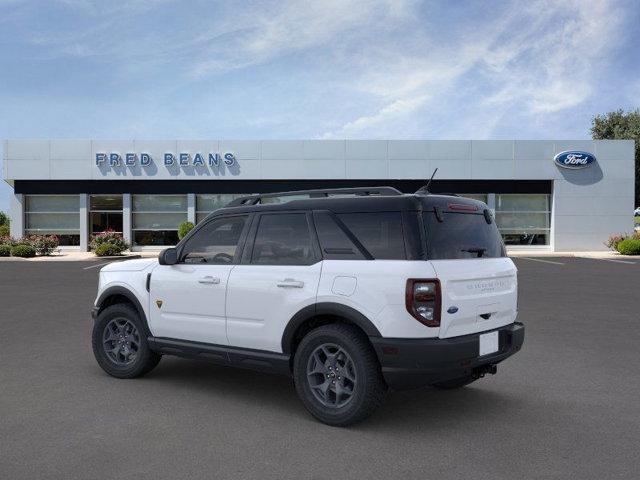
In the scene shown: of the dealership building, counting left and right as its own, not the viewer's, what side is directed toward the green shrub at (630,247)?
left

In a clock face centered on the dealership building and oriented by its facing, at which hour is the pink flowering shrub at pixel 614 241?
The pink flowering shrub is roughly at 9 o'clock from the dealership building.

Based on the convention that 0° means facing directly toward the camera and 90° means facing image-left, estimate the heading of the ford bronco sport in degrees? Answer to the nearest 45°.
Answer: approximately 135°

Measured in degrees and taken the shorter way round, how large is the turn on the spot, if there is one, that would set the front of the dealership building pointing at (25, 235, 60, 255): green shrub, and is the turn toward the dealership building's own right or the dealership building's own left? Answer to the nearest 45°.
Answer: approximately 90° to the dealership building's own right

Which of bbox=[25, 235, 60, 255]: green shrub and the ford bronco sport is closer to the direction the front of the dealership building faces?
the ford bronco sport

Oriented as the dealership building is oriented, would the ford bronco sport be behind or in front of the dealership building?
in front

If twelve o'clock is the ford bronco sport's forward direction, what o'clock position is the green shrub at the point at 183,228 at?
The green shrub is roughly at 1 o'clock from the ford bronco sport.

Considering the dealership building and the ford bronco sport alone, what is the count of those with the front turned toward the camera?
1

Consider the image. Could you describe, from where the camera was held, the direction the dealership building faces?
facing the viewer

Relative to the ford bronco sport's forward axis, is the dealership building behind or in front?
in front

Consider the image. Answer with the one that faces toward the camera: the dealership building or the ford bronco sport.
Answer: the dealership building
